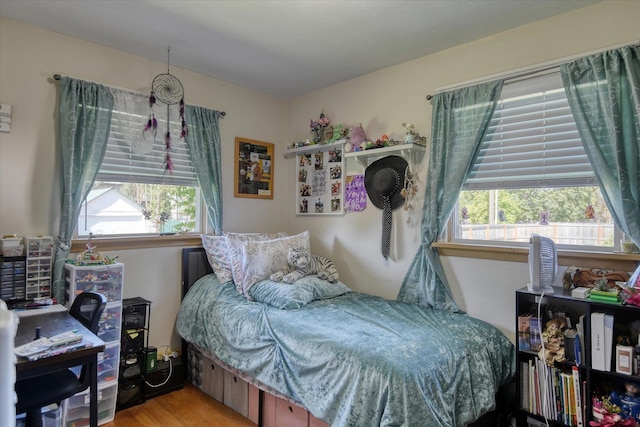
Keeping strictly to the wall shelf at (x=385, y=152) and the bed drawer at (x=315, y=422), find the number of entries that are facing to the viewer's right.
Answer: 0

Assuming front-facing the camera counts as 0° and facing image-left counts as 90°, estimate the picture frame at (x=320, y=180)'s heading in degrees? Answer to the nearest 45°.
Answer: approximately 45°

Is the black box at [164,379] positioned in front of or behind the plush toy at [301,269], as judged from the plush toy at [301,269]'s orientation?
in front

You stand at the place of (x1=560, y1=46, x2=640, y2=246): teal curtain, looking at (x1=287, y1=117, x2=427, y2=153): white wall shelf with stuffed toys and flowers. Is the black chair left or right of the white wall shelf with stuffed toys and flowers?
left

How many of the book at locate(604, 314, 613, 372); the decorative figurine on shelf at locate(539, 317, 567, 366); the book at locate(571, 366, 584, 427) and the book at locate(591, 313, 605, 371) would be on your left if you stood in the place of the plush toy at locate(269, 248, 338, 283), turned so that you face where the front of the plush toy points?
4

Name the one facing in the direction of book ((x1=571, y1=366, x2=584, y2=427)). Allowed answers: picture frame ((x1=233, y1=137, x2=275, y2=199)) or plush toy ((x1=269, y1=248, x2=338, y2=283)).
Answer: the picture frame

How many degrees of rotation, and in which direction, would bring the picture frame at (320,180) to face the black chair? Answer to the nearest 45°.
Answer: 0° — it already faces it

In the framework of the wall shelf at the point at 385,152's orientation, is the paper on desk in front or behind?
in front

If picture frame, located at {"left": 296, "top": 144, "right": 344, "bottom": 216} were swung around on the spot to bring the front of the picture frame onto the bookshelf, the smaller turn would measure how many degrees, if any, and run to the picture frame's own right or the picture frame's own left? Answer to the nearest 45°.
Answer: approximately 90° to the picture frame's own left
